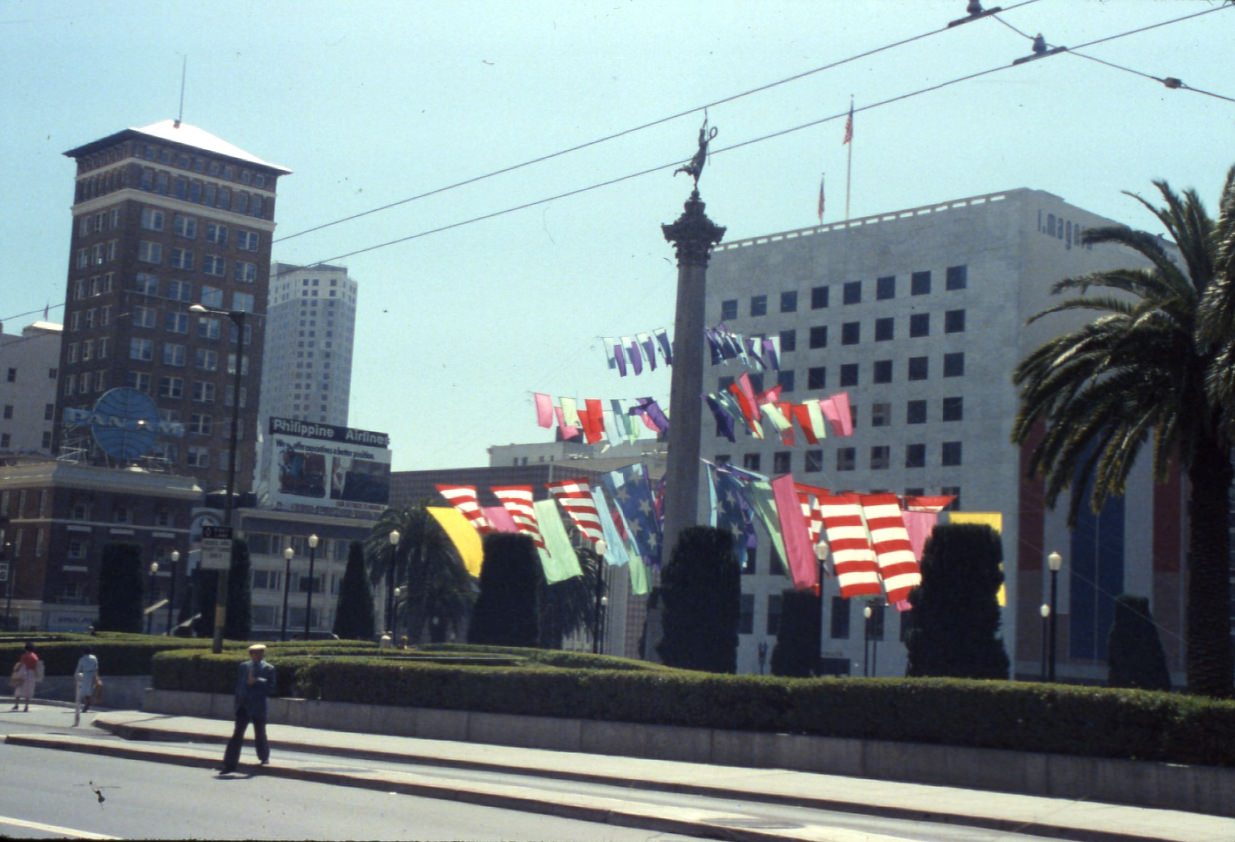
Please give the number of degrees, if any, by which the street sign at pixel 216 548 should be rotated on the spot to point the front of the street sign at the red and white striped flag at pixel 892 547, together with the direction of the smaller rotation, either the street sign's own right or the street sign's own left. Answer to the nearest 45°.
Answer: approximately 90° to the street sign's own left

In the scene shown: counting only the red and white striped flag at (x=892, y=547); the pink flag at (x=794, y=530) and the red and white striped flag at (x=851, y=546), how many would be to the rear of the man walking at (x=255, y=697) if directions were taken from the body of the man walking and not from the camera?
3

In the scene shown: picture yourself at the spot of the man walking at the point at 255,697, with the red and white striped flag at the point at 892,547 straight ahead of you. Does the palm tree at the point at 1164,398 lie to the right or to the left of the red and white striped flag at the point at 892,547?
right

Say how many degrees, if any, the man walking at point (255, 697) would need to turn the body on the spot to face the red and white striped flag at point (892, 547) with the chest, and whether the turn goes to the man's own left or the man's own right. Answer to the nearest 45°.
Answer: approximately 180°

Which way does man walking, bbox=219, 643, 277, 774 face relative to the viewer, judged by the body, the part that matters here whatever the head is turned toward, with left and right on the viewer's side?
facing the viewer and to the left of the viewer

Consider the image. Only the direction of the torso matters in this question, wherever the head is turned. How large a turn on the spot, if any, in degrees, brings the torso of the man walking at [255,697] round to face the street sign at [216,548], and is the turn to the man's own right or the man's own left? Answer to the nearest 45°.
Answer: approximately 135° to the man's own right

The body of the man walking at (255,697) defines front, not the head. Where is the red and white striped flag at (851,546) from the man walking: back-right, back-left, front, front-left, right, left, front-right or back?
back

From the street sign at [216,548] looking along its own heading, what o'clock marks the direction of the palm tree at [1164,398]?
The palm tree is roughly at 10 o'clock from the street sign.

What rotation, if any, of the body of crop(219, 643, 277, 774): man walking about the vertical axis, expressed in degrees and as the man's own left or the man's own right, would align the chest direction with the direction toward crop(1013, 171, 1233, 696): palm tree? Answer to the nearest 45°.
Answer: approximately 135° to the man's own left

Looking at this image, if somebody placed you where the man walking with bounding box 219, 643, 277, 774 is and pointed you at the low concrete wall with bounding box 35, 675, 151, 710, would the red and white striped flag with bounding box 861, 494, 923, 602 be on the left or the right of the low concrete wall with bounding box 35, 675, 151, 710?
right

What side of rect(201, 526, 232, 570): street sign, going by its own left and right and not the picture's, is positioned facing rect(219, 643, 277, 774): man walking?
front

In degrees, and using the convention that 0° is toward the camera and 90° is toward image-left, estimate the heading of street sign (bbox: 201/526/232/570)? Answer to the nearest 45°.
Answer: approximately 0°
